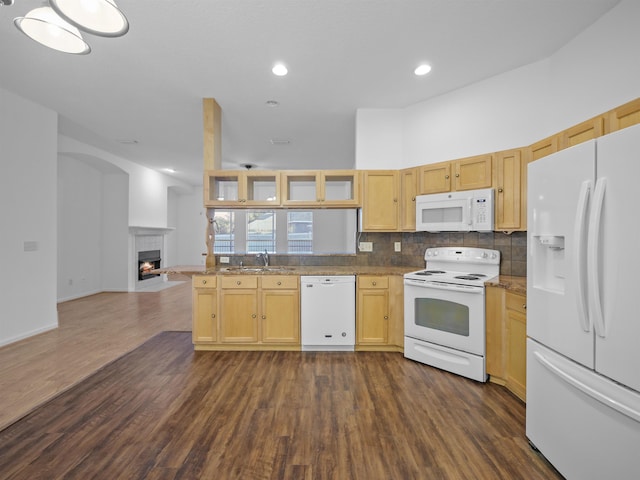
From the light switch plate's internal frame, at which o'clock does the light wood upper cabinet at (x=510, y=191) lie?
The light wood upper cabinet is roughly at 10 o'clock from the light switch plate.

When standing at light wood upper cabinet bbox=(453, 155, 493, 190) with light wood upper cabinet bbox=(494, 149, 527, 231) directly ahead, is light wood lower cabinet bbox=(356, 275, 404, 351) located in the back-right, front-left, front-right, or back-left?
back-right

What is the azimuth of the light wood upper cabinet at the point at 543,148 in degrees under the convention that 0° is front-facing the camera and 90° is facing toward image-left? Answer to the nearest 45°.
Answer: approximately 45°

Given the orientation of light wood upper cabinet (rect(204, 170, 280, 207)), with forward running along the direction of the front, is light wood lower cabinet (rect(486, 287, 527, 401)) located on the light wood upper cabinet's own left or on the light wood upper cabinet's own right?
on the light wood upper cabinet's own left

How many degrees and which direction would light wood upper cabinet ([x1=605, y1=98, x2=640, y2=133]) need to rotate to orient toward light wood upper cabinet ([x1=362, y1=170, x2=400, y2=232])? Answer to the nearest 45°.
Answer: approximately 45° to its right

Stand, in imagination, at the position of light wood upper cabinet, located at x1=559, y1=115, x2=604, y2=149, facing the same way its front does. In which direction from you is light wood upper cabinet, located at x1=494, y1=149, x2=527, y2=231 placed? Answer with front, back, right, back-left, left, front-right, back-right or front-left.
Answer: right
